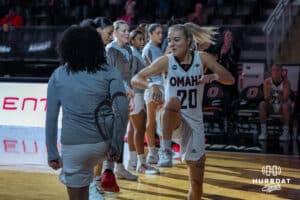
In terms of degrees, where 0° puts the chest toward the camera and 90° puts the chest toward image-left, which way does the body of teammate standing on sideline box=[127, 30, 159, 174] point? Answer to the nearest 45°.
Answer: approximately 315°

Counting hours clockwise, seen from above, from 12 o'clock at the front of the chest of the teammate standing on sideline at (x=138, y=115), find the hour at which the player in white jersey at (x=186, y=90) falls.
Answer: The player in white jersey is roughly at 1 o'clock from the teammate standing on sideline.

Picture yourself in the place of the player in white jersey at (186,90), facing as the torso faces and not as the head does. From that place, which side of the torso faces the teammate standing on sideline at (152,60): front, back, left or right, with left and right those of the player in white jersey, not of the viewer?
back

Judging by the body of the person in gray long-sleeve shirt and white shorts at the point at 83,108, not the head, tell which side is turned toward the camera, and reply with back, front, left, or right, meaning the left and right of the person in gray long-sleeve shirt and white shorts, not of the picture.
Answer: back

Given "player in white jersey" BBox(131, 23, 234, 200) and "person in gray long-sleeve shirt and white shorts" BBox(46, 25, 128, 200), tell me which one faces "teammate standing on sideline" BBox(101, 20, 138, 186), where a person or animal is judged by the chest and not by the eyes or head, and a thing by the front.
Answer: the person in gray long-sleeve shirt and white shorts

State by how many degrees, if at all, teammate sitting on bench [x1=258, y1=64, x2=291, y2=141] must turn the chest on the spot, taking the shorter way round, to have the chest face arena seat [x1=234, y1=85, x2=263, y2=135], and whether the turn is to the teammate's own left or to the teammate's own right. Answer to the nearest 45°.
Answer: approximately 90° to the teammate's own right

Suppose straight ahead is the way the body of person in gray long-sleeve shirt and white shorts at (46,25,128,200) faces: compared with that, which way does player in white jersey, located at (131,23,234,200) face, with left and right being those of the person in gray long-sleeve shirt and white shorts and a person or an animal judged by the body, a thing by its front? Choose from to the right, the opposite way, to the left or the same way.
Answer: the opposite way

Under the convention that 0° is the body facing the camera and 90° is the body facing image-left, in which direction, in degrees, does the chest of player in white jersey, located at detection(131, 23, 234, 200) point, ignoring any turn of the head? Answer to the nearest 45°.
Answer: approximately 0°

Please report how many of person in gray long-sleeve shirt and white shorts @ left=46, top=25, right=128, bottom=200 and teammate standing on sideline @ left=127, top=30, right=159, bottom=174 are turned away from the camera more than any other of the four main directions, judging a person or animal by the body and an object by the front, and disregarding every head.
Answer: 1

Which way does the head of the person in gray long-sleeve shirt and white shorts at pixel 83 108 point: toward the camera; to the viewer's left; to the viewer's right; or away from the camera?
away from the camera

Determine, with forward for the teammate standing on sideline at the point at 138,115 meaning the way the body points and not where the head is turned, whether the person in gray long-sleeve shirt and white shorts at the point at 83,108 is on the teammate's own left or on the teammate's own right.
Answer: on the teammate's own right
